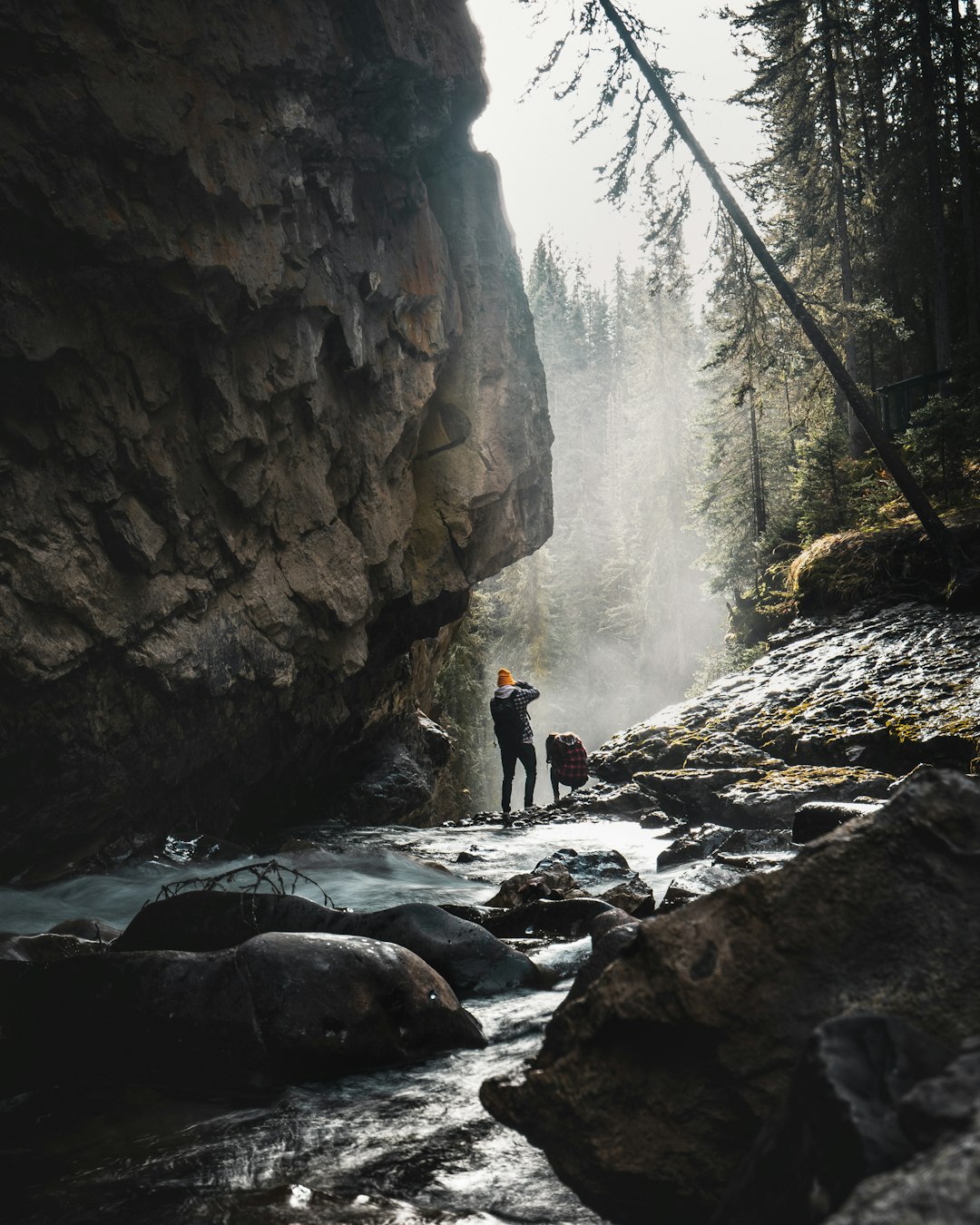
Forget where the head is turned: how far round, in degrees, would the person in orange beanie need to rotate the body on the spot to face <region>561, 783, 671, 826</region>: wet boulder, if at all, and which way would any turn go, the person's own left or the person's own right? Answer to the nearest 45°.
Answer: approximately 90° to the person's own right

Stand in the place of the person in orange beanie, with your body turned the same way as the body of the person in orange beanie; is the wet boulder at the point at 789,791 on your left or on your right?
on your right

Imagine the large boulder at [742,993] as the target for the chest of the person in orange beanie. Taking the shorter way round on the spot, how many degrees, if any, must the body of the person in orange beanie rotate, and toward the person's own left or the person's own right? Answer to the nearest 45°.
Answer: approximately 135° to the person's own right

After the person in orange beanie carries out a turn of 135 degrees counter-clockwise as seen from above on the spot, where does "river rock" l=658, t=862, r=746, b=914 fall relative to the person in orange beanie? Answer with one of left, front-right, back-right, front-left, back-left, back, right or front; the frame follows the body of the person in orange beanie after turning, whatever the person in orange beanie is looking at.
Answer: left

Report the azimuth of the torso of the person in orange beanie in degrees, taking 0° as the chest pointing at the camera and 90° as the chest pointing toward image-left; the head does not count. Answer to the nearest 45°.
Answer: approximately 225°

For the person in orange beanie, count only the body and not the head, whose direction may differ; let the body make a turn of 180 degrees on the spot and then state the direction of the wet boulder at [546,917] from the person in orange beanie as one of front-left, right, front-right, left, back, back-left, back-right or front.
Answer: front-left

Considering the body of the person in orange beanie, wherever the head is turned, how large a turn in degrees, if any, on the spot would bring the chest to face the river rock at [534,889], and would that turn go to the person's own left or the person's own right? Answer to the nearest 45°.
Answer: approximately 135° to the person's own right

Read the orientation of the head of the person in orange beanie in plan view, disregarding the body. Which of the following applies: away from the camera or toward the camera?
away from the camera
